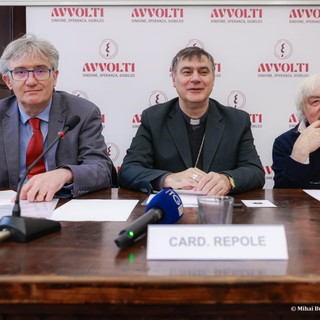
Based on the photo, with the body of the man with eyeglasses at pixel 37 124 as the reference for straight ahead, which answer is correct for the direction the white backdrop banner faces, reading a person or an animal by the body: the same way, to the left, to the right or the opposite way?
the same way

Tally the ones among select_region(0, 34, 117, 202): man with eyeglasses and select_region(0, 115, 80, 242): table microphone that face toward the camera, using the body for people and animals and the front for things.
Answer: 1

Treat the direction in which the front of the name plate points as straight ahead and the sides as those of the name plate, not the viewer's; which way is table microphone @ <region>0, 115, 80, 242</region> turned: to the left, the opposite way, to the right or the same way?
the opposite way

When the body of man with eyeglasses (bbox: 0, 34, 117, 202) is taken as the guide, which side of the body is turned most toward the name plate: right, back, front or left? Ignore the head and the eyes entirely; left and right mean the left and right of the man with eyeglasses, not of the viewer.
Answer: front

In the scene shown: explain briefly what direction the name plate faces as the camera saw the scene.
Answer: facing the viewer

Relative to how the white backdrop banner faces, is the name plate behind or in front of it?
in front

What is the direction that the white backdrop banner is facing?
toward the camera

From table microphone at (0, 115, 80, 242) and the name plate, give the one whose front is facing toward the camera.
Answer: the name plate

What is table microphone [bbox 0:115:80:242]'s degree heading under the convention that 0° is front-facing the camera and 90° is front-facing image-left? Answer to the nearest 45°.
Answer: approximately 225°

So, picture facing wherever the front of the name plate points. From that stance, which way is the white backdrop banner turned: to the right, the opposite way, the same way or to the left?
the same way

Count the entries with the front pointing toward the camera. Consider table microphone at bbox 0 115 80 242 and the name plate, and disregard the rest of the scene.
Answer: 1

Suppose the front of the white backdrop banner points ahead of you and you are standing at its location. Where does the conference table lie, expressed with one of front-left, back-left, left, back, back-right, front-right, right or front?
front

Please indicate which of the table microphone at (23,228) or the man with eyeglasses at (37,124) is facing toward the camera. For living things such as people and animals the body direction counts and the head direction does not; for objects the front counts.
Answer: the man with eyeglasses

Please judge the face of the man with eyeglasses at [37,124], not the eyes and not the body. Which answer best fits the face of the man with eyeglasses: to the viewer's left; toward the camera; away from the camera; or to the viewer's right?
toward the camera

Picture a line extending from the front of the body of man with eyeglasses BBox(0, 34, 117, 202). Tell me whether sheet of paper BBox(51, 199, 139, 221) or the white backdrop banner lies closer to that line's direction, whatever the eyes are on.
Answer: the sheet of paper

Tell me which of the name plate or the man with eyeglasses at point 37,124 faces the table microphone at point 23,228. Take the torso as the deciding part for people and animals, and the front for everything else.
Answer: the man with eyeglasses

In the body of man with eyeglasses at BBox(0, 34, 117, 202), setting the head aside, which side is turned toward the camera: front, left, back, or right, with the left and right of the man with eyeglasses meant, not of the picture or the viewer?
front

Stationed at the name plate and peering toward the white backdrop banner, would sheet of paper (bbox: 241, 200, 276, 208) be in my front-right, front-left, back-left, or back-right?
front-right
